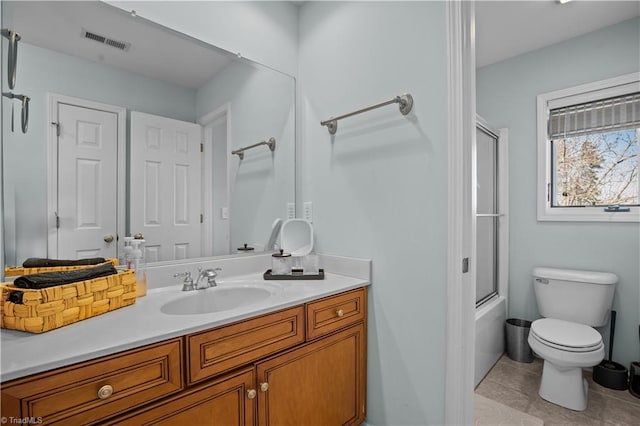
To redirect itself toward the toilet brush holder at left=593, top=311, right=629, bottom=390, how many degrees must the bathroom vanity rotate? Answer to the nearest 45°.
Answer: approximately 45° to its left

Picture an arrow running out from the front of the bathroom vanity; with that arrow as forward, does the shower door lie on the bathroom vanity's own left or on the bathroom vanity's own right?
on the bathroom vanity's own left

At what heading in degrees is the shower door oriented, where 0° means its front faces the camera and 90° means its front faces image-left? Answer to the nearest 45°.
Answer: approximately 270°

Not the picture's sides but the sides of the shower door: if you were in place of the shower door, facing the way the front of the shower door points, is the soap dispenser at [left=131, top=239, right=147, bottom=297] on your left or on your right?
on your right

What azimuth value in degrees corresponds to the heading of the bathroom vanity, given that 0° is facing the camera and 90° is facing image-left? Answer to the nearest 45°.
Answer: approximately 315°

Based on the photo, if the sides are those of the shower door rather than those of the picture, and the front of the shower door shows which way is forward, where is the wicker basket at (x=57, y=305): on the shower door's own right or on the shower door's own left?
on the shower door's own right

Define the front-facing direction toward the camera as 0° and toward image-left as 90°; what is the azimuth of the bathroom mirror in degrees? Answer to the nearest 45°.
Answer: approximately 315°
